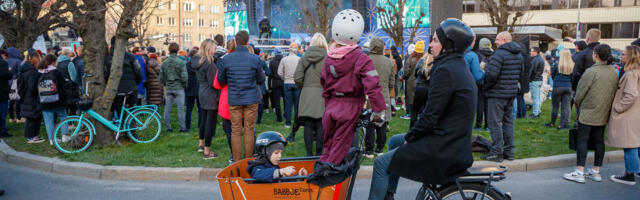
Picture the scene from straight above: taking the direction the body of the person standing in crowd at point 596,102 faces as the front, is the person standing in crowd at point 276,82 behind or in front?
in front

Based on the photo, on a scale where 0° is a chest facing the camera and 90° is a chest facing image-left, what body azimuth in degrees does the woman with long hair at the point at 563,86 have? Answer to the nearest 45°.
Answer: approximately 135°

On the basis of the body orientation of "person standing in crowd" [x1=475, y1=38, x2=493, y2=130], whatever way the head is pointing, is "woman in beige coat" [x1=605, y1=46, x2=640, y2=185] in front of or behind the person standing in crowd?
behind

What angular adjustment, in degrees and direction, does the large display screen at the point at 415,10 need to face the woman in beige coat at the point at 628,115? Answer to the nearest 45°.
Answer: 0° — it already faces them

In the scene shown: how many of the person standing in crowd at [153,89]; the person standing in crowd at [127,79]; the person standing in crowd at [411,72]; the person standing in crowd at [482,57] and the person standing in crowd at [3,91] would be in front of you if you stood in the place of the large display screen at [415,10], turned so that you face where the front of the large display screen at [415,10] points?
5

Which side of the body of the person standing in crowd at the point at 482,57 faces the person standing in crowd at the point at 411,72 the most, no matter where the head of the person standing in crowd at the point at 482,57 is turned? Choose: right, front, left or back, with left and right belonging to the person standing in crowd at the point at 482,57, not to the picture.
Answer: left

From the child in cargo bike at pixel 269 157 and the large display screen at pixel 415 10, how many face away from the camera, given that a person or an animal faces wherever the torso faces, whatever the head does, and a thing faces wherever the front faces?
0

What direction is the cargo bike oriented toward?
to the viewer's left

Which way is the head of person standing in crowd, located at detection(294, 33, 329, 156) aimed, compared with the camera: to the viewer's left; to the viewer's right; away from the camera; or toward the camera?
away from the camera

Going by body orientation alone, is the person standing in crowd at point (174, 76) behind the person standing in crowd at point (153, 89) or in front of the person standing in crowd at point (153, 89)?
behind

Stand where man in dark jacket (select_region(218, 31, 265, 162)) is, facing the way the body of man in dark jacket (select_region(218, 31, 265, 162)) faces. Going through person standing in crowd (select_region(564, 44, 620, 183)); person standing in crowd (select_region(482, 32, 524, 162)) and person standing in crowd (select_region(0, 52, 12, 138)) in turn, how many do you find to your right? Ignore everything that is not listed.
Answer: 2

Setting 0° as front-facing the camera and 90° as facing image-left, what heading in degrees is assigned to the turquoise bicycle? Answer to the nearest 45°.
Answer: approximately 90°

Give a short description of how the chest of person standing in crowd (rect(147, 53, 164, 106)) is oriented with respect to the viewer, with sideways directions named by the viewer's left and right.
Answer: facing away from the viewer

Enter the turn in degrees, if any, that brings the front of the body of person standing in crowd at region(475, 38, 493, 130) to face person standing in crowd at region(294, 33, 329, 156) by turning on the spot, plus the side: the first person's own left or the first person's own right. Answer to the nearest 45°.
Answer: approximately 135° to the first person's own left

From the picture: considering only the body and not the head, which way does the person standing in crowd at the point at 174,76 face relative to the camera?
away from the camera
